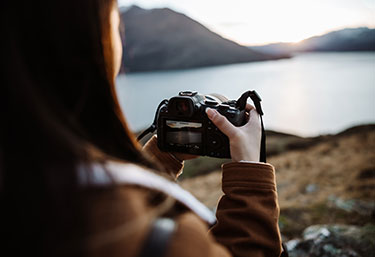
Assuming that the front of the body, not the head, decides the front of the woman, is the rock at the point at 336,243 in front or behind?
in front

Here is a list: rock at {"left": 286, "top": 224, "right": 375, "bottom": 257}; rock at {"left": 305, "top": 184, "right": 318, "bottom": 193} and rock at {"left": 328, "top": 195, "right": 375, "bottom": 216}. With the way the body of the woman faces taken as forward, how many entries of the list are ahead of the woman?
3

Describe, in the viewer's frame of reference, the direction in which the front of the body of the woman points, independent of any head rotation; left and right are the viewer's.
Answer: facing away from the viewer and to the right of the viewer

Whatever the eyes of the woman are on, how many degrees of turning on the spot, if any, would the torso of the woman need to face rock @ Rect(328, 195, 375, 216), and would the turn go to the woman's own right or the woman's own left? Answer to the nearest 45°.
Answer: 0° — they already face it

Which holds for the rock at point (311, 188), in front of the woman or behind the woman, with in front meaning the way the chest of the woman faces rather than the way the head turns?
in front
